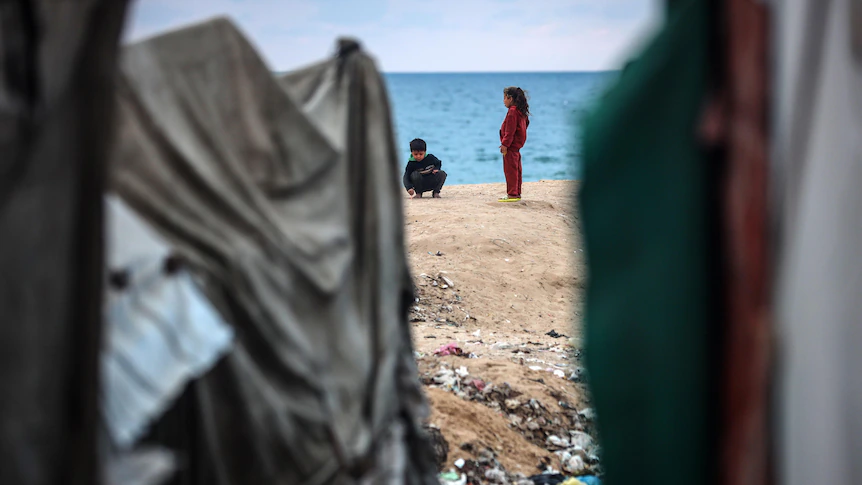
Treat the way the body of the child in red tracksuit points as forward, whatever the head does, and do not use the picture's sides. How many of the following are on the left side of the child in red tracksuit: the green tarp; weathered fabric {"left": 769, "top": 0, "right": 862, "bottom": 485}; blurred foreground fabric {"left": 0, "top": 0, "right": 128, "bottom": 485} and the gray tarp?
4

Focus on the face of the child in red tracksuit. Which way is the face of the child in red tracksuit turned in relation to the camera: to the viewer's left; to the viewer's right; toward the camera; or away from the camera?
to the viewer's left

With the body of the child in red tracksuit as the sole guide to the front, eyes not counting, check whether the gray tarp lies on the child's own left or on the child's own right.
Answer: on the child's own left

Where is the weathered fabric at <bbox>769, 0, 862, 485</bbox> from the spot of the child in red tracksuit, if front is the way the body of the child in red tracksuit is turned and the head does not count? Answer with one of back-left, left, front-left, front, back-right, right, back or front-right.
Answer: left

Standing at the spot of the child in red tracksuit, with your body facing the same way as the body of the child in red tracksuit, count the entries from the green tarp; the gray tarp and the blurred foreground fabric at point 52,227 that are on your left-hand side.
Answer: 3

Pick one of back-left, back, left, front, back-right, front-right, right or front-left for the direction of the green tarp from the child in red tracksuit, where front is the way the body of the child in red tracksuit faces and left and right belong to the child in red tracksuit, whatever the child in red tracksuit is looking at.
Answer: left

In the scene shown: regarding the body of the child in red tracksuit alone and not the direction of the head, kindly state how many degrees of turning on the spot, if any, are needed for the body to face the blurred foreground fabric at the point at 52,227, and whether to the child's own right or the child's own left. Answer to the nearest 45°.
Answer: approximately 90° to the child's own left

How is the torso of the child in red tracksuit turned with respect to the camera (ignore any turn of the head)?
to the viewer's left
